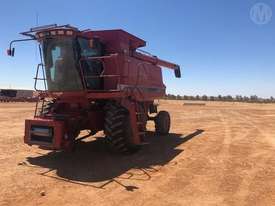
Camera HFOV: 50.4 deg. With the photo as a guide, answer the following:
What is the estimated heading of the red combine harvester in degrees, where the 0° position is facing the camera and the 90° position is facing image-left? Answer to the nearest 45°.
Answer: approximately 45°
